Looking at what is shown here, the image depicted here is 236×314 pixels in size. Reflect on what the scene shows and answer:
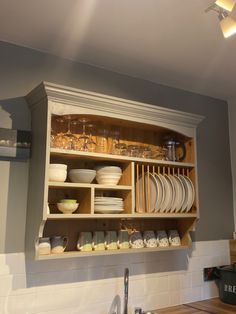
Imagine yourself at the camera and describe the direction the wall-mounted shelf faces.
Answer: facing the viewer and to the right of the viewer

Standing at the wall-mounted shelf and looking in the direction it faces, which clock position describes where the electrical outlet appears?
The electrical outlet is roughly at 9 o'clock from the wall-mounted shelf.
